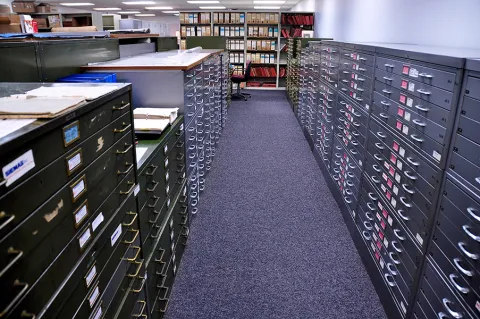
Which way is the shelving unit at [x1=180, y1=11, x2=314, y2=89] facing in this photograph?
toward the camera

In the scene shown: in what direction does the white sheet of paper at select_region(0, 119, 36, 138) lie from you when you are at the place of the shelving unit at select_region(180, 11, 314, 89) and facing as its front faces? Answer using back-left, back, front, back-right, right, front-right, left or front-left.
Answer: front

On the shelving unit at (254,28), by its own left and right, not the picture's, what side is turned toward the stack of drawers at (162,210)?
front

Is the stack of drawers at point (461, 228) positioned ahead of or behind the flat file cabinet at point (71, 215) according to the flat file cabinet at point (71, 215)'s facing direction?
ahead

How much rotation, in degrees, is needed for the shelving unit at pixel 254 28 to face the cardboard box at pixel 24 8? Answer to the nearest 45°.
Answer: approximately 90° to its right

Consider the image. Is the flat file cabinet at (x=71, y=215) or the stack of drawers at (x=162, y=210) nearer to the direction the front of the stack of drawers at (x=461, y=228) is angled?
the flat file cabinet

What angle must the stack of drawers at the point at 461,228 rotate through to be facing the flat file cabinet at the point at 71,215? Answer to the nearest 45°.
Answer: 0° — it already faces it

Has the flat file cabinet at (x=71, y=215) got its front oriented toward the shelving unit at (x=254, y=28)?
no

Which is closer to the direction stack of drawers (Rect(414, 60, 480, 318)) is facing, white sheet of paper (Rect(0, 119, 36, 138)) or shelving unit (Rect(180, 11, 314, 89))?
the white sheet of paper

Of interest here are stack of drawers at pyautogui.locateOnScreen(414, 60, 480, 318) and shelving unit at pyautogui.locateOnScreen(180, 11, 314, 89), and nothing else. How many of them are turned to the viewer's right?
0

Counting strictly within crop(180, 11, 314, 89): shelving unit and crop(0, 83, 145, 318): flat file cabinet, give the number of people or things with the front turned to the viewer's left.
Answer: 0

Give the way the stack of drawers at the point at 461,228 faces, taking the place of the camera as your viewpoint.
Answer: facing the viewer and to the left of the viewer

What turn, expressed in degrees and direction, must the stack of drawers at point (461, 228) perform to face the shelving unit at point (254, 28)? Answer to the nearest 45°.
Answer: approximately 90° to its right

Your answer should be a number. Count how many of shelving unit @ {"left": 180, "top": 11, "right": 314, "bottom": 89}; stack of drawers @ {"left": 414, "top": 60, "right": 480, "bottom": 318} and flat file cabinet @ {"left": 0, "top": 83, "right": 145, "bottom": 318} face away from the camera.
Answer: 0

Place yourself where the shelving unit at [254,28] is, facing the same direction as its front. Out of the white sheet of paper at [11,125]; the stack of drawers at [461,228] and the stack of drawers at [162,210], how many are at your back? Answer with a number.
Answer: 0

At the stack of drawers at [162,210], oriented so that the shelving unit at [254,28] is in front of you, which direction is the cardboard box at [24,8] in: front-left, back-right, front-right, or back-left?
front-left

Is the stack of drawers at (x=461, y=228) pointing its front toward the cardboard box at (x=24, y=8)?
no

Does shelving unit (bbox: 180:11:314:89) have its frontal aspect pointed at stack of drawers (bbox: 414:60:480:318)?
yes

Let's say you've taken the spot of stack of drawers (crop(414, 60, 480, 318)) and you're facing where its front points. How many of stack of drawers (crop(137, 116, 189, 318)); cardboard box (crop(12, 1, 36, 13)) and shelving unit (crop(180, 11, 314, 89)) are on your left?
0

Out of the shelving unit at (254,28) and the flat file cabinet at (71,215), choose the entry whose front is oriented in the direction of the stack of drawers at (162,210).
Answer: the shelving unit

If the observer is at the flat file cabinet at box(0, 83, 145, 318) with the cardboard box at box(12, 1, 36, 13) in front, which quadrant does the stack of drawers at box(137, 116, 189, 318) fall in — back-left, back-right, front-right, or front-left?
front-right

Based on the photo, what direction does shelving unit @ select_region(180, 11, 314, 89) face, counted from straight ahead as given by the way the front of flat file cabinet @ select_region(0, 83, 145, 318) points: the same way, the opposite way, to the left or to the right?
to the right
